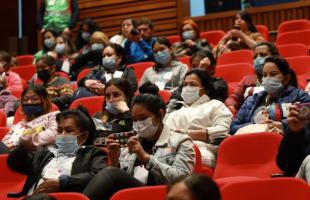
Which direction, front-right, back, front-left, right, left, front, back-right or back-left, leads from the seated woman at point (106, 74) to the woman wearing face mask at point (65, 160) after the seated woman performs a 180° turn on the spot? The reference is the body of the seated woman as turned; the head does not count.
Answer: back-right

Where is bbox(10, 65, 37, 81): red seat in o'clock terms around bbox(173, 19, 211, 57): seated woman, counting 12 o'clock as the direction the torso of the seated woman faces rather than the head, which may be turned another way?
The red seat is roughly at 2 o'clock from the seated woman.

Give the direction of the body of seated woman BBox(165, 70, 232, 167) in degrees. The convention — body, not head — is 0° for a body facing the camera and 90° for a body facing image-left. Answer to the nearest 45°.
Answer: approximately 45°

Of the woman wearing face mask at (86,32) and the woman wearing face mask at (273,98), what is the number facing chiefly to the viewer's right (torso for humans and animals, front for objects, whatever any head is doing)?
0

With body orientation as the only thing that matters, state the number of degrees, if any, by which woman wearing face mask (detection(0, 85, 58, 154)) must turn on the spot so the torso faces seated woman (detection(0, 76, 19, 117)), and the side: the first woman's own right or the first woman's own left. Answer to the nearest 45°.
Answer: approximately 135° to the first woman's own right
